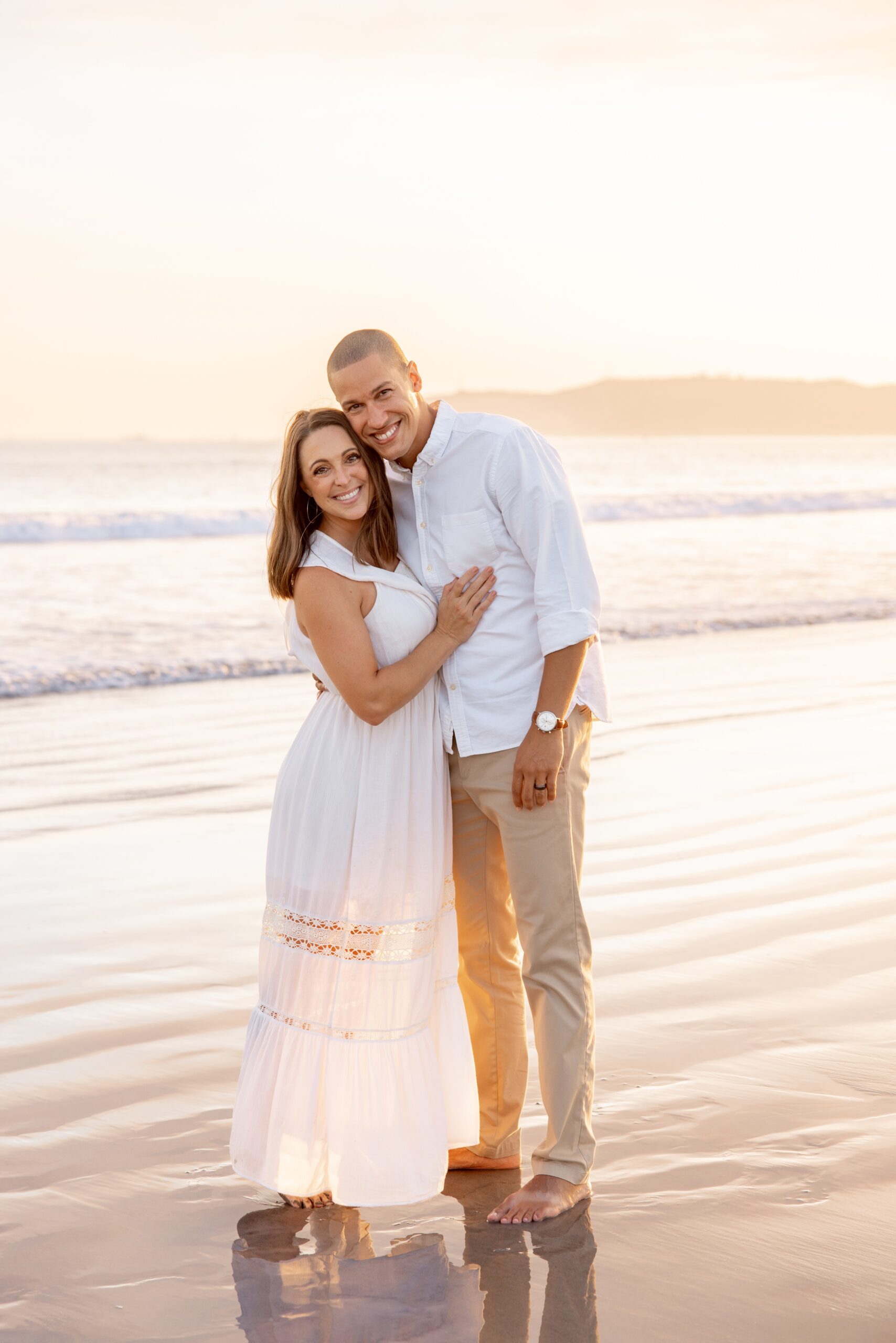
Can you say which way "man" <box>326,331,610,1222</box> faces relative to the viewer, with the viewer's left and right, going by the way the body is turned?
facing the viewer and to the left of the viewer
